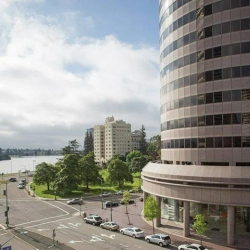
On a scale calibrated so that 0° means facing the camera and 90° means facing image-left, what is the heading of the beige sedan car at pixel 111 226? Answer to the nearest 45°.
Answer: approximately 135°

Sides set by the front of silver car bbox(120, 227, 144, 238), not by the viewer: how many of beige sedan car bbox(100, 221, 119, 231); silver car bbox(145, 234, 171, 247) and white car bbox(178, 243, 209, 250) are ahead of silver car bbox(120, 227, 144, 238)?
1

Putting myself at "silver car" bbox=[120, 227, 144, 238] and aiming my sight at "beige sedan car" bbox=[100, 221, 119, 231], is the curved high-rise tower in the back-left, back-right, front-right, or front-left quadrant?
back-right

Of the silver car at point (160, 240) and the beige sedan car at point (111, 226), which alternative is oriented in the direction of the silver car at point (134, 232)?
the silver car at point (160, 240)

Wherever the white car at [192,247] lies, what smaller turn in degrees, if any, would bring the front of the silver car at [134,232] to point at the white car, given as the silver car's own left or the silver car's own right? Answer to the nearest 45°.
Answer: approximately 180°

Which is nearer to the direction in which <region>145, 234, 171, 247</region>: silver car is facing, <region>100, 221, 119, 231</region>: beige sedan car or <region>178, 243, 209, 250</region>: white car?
the beige sedan car

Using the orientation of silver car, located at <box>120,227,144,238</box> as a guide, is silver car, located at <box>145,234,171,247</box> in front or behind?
behind

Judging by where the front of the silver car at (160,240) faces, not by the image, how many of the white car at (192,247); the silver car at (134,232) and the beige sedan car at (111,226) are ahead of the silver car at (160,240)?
2
